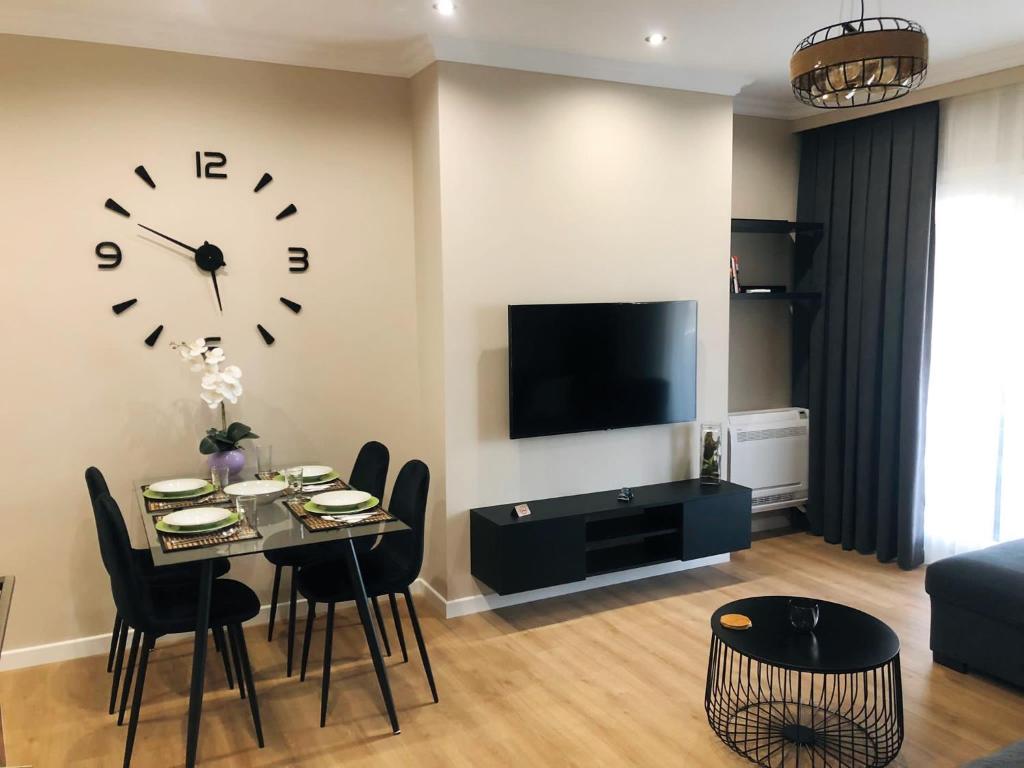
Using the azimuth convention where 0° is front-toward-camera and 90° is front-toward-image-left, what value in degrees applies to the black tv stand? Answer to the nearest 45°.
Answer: approximately 315°

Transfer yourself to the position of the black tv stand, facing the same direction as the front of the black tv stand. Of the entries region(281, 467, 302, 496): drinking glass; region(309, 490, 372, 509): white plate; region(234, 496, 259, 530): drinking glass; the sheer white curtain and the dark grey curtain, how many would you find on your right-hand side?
3

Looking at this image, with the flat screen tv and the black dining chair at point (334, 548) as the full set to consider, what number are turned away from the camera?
0

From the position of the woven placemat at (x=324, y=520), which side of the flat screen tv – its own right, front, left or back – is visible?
right

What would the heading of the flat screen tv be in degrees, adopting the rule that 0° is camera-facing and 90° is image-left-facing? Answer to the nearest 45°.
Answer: approximately 315°

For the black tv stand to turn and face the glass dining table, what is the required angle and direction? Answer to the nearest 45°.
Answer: approximately 90° to its right

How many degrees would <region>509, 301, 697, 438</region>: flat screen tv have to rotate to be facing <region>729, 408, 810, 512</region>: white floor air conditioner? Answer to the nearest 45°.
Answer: approximately 90° to its left

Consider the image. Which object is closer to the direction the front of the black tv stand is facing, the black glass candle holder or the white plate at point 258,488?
the black glass candle holder

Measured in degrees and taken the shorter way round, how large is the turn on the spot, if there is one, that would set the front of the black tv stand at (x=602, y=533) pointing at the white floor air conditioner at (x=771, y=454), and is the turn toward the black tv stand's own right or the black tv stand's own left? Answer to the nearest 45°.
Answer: approximately 90° to the black tv stand's own left

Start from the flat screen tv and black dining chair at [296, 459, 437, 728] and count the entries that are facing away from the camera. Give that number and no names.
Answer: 0

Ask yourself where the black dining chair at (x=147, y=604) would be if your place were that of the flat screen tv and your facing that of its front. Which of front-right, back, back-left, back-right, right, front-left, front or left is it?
right
